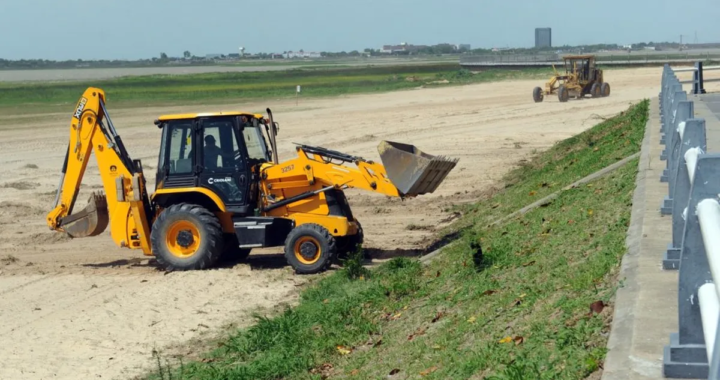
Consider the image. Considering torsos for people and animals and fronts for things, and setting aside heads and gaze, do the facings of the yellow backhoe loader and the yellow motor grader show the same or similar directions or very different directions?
very different directions

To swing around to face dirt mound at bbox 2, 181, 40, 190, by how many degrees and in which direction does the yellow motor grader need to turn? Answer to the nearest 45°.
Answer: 0° — it already faces it

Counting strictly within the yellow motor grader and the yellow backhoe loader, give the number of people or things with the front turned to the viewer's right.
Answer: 1

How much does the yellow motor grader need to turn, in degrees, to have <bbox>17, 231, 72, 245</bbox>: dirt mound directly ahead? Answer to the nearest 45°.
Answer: approximately 45° to its left

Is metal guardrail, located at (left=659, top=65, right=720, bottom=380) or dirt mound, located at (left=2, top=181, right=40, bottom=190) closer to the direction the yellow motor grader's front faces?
the dirt mound

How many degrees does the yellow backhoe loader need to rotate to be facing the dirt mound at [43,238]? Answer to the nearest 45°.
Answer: approximately 135° to its left

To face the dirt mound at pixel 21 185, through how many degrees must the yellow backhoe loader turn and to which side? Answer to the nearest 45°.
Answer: approximately 135° to its left

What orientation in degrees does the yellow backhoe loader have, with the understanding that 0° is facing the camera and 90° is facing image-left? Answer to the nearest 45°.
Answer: approximately 270°

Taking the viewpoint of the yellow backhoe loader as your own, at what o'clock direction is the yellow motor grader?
The yellow motor grader is roughly at 10 o'clock from the yellow backhoe loader.

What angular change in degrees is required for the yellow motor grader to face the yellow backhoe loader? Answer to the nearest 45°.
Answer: approximately 45° to its left

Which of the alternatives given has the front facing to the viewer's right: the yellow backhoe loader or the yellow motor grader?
the yellow backhoe loader

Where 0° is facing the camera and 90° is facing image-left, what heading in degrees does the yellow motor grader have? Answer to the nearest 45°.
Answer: approximately 45°
